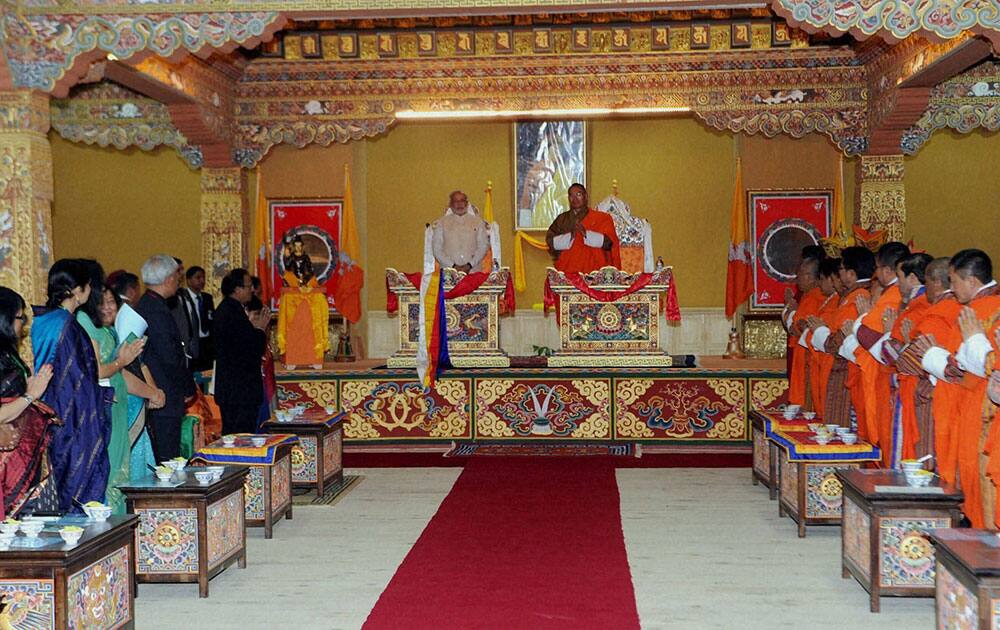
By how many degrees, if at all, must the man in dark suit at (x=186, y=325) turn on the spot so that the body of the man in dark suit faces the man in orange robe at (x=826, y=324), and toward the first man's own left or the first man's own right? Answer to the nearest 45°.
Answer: approximately 45° to the first man's own right

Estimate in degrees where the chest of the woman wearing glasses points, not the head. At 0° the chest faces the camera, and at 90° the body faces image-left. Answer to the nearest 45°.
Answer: approximately 270°

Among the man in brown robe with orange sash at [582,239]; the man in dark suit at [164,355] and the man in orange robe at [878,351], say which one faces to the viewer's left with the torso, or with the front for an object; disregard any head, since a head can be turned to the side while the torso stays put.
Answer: the man in orange robe at [878,351]

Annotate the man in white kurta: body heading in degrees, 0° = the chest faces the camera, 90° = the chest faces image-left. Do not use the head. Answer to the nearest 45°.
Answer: approximately 0°

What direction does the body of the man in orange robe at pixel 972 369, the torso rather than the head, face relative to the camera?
to the viewer's left

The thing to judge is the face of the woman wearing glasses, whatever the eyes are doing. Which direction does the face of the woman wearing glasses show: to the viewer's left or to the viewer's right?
to the viewer's right

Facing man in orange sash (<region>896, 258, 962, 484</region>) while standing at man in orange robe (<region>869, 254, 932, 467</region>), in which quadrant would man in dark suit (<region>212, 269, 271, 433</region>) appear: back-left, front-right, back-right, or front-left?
back-right

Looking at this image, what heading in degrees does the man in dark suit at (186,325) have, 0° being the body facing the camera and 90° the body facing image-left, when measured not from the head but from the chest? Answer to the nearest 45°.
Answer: approximately 270°

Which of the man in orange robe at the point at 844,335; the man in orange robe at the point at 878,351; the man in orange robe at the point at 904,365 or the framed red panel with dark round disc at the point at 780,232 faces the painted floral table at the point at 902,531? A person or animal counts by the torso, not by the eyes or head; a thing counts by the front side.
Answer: the framed red panel with dark round disc

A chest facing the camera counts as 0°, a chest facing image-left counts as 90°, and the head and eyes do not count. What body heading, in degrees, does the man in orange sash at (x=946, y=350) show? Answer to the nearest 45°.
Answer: approximately 90°

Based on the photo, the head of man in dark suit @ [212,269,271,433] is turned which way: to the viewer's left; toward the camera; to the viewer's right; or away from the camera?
to the viewer's right
